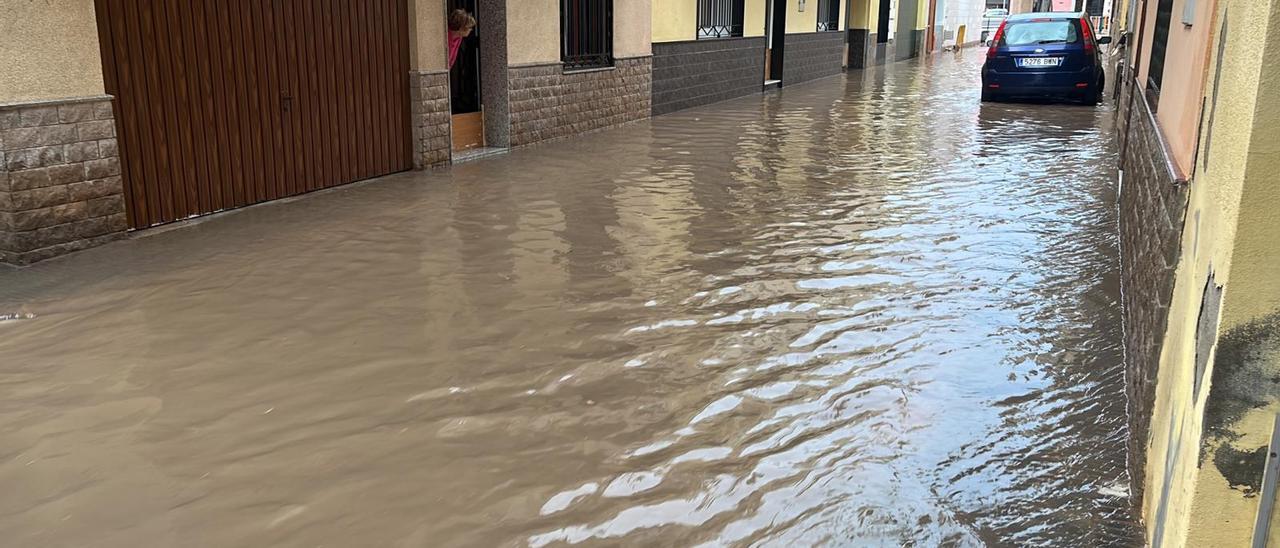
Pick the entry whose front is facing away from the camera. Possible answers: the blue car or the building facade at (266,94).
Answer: the blue car

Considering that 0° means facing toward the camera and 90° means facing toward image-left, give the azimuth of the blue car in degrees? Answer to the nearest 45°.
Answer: approximately 180°

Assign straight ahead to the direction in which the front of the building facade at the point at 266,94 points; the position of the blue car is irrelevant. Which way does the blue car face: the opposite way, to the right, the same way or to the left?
to the left

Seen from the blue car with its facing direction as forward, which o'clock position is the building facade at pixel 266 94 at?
The building facade is roughly at 7 o'clock from the blue car.

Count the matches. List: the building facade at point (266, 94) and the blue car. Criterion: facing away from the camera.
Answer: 1

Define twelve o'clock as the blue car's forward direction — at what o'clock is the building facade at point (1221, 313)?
The building facade is roughly at 6 o'clock from the blue car.

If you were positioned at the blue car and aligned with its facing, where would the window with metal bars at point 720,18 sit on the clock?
The window with metal bars is roughly at 9 o'clock from the blue car.

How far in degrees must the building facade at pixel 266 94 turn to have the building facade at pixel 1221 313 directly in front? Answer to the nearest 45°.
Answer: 0° — it already faces it

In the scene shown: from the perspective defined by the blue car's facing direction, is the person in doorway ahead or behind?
behind

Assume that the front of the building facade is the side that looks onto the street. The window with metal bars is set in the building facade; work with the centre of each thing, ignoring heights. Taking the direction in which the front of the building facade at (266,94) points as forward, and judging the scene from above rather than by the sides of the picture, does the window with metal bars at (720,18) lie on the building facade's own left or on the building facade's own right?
on the building facade's own left

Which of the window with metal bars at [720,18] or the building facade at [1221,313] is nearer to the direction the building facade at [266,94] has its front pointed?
the building facade

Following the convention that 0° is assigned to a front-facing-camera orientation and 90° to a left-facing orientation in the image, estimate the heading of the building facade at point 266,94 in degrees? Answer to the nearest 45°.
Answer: approximately 315°
